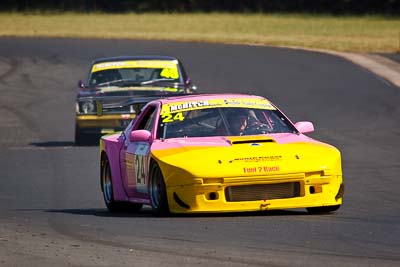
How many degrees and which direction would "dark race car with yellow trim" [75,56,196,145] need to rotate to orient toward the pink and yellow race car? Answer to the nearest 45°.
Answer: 0° — it already faces it

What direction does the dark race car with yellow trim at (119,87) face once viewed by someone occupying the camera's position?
facing the viewer
